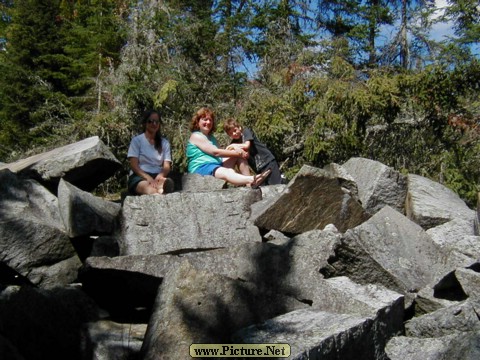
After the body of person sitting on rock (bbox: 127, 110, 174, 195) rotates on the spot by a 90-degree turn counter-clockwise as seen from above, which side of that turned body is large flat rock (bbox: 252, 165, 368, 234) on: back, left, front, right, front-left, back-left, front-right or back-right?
front-right

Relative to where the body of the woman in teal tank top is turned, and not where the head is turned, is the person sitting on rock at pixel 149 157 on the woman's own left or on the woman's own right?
on the woman's own right

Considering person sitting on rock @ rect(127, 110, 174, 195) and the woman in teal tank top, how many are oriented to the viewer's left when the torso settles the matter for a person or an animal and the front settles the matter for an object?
0

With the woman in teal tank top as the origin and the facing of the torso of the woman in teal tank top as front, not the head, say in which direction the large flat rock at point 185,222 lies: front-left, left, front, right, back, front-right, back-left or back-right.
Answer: front-right

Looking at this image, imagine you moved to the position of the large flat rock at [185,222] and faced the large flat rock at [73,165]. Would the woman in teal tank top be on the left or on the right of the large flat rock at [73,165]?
right

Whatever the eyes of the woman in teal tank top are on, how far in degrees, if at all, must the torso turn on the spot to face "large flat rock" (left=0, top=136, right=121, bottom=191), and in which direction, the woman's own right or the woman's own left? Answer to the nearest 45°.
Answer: approximately 135° to the woman's own right

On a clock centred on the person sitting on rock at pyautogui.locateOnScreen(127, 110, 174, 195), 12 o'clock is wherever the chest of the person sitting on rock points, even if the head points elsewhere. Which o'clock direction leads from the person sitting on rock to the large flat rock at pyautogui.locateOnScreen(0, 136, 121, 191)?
The large flat rock is roughly at 3 o'clock from the person sitting on rock.

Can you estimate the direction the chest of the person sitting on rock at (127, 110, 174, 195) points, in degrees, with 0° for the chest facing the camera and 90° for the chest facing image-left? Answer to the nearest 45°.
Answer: approximately 0°

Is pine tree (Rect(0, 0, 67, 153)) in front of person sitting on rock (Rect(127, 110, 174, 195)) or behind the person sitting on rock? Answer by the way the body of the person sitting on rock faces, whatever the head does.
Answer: behind

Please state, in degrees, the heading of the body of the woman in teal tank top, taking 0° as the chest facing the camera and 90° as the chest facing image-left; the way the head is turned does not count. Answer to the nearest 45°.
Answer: approximately 315°
